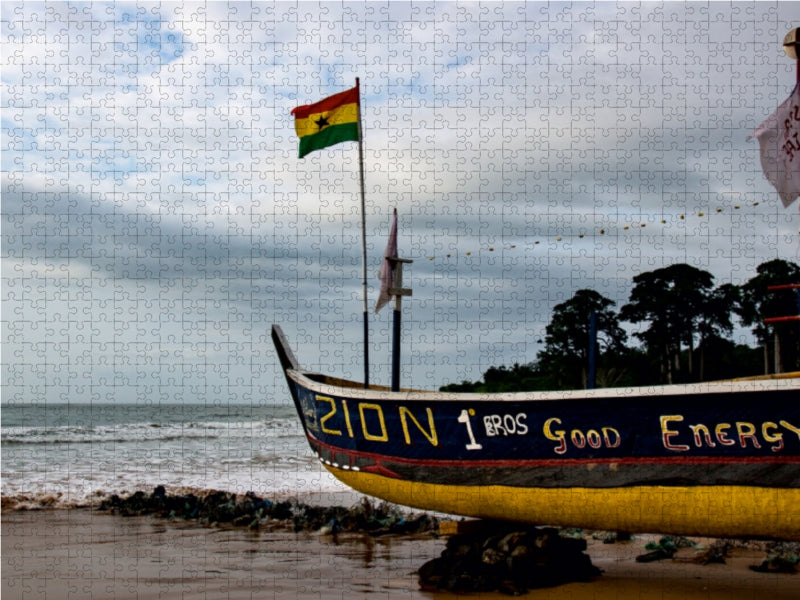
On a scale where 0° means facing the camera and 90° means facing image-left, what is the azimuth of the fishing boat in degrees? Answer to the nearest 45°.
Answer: approximately 90°
